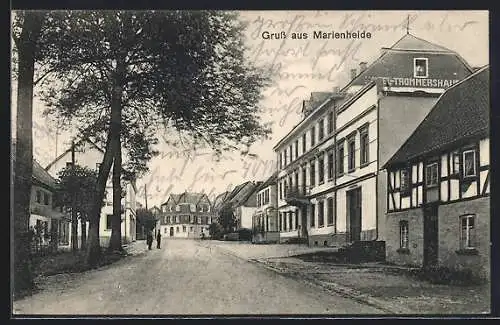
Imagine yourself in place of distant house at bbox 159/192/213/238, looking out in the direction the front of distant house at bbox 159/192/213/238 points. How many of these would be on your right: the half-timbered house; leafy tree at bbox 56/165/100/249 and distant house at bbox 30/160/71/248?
2

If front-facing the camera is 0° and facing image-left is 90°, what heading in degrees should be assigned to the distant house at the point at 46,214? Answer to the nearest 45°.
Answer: approximately 315°

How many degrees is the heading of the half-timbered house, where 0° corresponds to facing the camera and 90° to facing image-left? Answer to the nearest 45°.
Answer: approximately 45°

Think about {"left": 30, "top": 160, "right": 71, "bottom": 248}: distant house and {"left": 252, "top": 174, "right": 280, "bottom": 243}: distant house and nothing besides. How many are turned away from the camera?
0

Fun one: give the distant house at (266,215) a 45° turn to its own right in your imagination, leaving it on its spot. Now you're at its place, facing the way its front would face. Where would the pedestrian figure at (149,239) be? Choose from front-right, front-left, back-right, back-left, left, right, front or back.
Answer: front

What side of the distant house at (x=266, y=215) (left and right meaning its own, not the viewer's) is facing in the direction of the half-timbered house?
left

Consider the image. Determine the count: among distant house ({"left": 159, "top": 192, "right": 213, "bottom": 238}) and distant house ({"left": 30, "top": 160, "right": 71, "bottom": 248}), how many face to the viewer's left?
0

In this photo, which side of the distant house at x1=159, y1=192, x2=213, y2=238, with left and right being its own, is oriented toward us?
front

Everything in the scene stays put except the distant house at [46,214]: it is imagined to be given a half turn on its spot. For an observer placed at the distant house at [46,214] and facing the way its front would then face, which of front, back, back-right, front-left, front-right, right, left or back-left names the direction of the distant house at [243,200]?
back-right

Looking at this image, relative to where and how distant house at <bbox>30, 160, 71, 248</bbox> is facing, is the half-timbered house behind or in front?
in front
